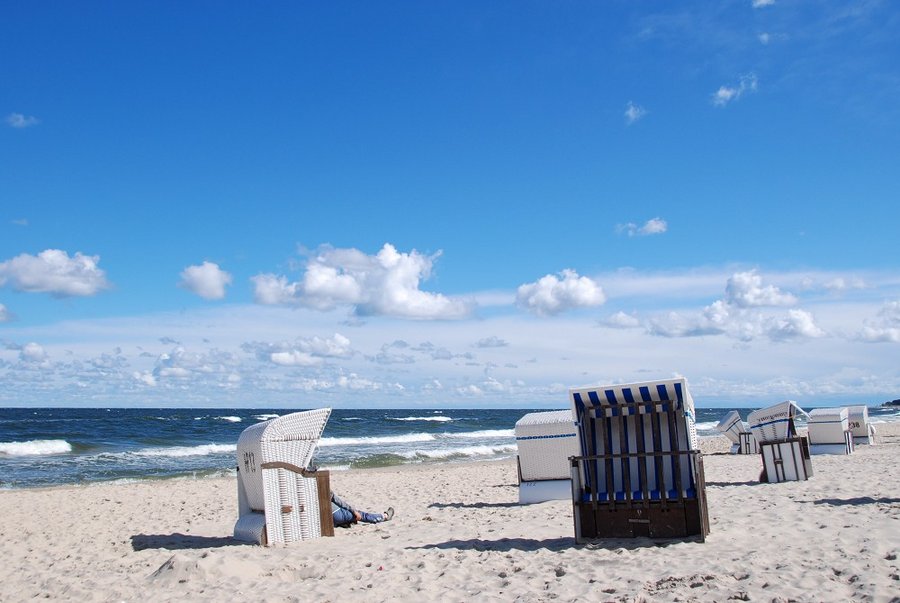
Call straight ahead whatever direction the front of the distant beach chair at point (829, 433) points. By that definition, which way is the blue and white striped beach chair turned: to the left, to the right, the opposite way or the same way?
the opposite way

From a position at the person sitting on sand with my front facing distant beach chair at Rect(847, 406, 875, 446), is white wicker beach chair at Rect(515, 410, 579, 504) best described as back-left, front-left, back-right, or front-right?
front-right

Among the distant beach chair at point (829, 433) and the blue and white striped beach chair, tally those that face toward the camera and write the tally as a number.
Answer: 1

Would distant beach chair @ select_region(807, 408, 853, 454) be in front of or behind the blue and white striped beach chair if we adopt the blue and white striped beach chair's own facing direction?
behind

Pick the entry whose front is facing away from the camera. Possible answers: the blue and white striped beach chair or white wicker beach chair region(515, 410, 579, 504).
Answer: the white wicker beach chair

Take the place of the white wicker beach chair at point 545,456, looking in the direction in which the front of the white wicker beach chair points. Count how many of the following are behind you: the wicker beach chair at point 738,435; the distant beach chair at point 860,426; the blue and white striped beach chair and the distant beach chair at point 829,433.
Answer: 1

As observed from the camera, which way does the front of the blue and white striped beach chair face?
facing the viewer

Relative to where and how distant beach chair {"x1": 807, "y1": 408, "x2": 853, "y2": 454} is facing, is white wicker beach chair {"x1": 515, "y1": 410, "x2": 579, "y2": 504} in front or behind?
behind

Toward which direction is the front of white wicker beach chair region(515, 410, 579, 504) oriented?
away from the camera

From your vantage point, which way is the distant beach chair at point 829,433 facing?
away from the camera
